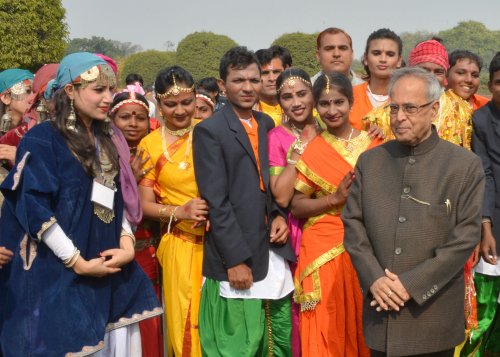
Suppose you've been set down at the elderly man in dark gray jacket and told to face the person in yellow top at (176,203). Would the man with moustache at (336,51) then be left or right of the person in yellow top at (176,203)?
right

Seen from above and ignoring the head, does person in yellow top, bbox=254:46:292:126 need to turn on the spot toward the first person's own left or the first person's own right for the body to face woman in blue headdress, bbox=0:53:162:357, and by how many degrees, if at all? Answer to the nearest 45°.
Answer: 0° — they already face them

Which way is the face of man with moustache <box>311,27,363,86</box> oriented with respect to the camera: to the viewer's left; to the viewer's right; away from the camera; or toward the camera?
toward the camera

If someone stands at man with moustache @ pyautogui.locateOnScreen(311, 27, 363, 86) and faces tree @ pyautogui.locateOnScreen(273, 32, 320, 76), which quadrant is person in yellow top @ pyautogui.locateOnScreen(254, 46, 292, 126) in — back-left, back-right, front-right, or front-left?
front-left

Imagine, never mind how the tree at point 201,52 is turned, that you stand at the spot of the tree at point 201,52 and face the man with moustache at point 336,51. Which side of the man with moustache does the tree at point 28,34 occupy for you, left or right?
right

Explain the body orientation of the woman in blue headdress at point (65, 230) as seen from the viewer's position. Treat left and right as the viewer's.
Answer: facing the viewer and to the right of the viewer

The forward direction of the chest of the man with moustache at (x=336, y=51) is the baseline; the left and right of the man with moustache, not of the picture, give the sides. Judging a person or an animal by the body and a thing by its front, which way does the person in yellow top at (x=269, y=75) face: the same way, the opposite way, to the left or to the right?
the same way

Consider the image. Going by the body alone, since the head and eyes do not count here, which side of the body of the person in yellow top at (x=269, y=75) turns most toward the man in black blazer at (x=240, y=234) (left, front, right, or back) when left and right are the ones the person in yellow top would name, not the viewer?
front

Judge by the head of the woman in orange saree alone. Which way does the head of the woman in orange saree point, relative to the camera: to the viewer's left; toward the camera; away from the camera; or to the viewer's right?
toward the camera

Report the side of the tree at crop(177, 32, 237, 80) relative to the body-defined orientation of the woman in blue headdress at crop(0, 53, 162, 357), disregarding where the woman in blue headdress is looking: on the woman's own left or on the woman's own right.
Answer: on the woman's own left

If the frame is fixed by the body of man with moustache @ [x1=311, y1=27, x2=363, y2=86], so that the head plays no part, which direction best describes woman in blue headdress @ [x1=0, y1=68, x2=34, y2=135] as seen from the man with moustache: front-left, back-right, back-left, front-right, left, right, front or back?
right

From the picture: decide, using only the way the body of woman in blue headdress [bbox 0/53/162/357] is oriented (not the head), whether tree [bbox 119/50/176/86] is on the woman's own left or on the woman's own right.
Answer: on the woman's own left

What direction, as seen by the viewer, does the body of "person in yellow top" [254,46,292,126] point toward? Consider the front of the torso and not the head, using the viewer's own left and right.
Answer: facing the viewer

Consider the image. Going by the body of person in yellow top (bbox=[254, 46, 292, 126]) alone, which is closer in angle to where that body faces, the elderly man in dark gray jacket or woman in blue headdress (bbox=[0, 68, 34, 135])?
the elderly man in dark gray jacket

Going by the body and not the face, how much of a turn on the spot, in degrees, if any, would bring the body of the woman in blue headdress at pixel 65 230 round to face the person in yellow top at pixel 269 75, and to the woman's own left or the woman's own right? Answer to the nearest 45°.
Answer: approximately 90° to the woman's own left

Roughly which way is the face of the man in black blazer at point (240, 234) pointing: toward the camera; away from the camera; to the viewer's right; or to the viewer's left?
toward the camera

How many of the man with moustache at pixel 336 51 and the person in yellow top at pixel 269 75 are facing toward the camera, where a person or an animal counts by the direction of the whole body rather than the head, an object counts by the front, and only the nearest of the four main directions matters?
2
